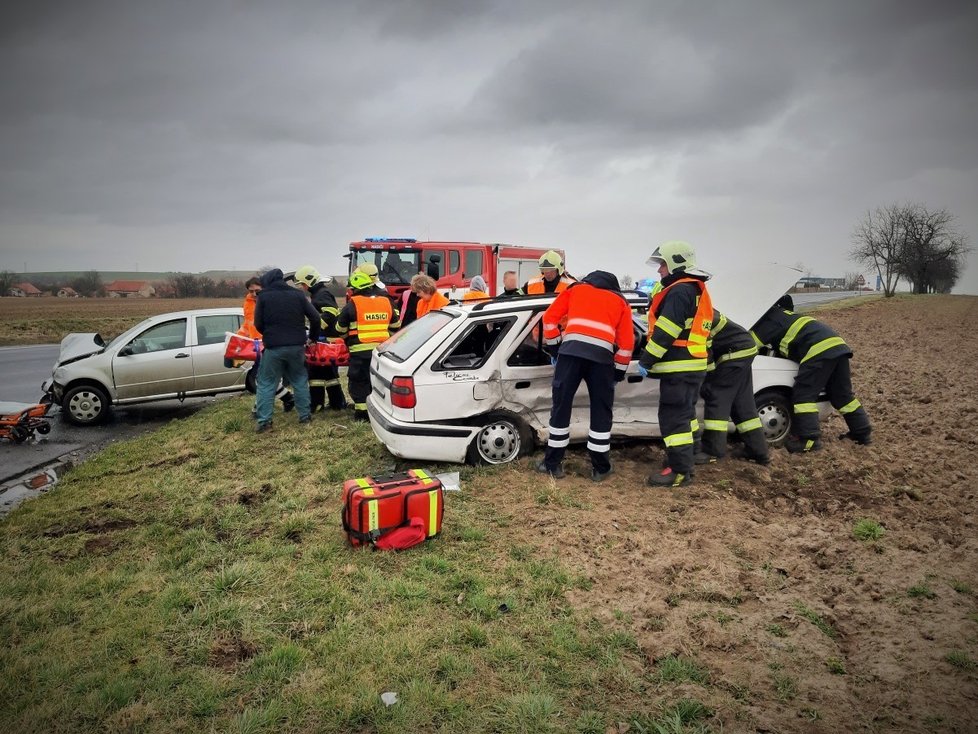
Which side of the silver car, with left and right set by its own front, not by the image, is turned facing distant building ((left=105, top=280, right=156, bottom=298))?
right

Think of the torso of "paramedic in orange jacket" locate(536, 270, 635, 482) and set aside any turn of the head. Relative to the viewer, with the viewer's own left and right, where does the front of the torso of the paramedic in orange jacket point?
facing away from the viewer

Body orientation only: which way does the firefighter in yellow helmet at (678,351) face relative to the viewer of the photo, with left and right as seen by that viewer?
facing to the left of the viewer

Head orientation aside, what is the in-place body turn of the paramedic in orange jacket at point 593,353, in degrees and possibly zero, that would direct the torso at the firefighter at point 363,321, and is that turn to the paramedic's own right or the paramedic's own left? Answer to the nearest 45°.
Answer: approximately 45° to the paramedic's own left

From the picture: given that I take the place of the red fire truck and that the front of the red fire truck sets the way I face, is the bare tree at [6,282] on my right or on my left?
on my right

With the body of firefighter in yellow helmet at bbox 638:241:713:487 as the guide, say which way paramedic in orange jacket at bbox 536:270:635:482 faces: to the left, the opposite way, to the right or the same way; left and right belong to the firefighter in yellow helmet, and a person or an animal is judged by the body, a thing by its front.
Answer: to the right

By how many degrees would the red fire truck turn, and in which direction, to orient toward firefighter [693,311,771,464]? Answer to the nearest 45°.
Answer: approximately 45° to its left

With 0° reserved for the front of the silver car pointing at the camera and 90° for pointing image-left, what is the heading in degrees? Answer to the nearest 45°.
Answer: approximately 90°

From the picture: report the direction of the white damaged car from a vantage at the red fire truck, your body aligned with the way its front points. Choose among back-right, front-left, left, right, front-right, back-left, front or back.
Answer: front-left

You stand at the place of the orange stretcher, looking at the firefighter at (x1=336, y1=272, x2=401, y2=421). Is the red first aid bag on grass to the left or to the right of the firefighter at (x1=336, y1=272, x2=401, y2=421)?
right

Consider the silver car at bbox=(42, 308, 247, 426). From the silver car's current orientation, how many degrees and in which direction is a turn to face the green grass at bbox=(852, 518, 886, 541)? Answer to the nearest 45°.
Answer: approximately 135° to its left

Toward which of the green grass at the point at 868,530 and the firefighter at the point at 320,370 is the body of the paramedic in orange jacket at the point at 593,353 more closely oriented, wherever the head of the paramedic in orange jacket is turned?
the firefighter

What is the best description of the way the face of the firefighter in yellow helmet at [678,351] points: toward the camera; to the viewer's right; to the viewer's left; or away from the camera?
to the viewer's left

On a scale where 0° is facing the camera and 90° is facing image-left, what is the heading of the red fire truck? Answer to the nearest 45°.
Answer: approximately 45°

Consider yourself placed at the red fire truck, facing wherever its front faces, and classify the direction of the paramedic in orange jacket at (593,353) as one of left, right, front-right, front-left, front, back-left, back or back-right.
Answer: front-left
